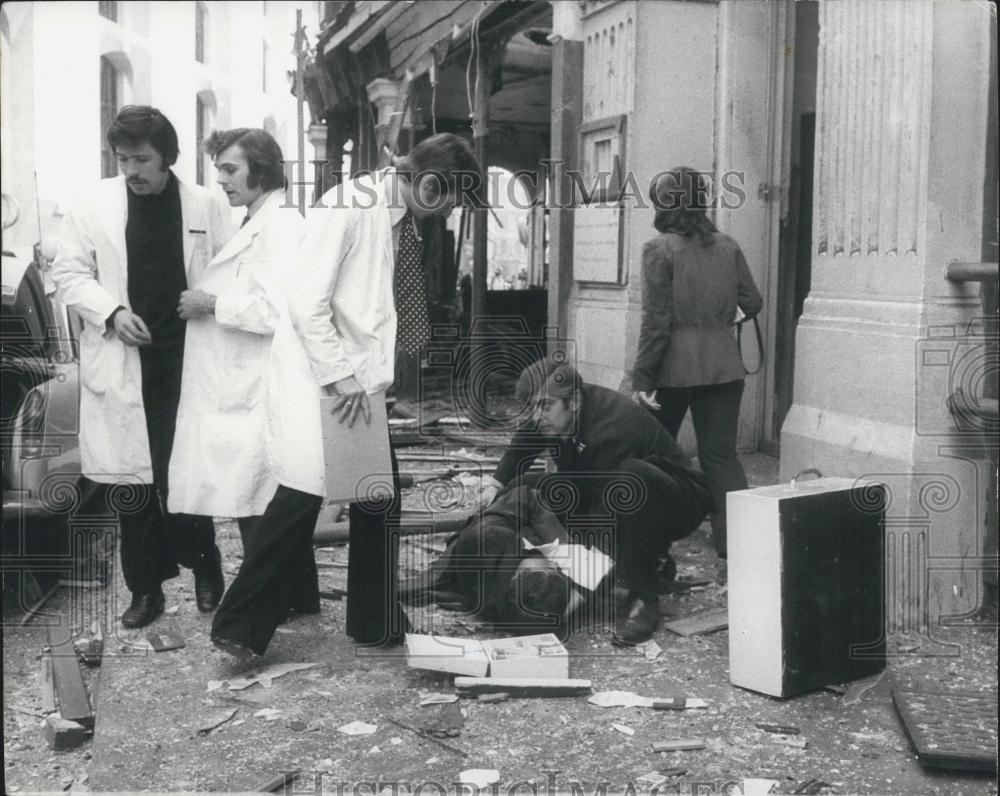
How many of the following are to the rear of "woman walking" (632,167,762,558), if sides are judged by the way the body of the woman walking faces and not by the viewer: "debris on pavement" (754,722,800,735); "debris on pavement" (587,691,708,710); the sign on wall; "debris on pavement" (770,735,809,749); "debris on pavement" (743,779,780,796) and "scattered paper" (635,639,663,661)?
5

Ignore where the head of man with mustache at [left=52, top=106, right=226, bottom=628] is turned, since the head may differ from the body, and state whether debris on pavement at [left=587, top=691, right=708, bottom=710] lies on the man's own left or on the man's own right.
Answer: on the man's own left

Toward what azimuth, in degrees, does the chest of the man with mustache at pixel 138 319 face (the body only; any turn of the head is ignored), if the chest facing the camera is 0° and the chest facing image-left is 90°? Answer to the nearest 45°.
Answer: approximately 0°

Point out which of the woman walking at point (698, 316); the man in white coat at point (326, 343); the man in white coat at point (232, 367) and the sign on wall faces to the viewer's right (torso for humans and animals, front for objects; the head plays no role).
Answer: the man in white coat at point (326, 343)

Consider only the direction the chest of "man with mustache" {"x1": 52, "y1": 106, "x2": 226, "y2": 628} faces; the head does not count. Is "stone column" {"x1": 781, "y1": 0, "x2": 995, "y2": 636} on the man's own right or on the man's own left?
on the man's own left

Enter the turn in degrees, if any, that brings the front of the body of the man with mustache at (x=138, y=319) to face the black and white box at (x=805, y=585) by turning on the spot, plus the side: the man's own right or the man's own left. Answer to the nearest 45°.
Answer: approximately 45° to the man's own left

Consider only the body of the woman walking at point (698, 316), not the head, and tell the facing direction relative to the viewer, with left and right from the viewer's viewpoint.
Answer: facing away from the viewer

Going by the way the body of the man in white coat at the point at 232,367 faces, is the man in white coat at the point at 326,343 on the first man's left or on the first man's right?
on the first man's left

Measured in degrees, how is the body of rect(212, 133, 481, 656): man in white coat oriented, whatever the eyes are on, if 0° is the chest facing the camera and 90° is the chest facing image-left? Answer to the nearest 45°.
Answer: approximately 270°
